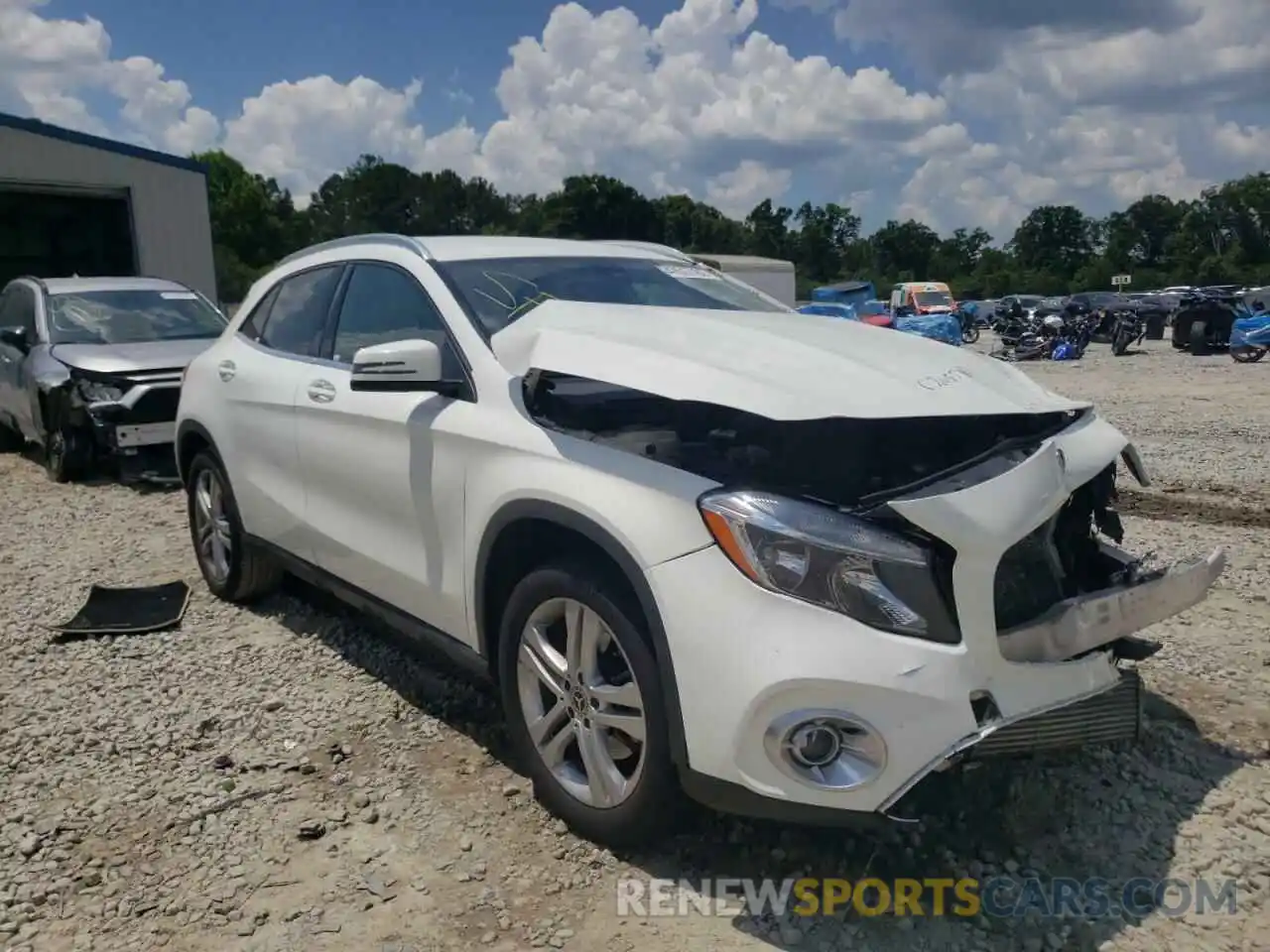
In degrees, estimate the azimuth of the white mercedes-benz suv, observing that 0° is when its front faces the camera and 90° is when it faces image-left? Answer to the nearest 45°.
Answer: approximately 315°

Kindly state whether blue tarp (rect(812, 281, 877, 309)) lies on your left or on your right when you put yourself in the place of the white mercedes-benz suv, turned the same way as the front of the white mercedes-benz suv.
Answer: on your left

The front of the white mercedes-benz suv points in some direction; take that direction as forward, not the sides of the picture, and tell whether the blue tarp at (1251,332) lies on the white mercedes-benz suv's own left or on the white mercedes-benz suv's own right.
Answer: on the white mercedes-benz suv's own left

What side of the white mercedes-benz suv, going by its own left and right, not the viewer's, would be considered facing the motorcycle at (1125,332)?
left

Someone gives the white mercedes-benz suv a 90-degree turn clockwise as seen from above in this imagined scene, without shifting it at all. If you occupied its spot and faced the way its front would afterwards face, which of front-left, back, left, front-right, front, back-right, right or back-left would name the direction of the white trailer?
back-right

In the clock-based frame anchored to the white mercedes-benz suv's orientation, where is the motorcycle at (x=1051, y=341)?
The motorcycle is roughly at 8 o'clock from the white mercedes-benz suv.

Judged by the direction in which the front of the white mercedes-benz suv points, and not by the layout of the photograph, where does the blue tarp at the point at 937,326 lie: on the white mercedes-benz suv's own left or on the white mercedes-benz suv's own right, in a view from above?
on the white mercedes-benz suv's own left

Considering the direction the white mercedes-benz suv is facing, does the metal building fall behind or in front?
behind

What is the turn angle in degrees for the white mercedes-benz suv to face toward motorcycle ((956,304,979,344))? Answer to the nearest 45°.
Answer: approximately 135° to its left
